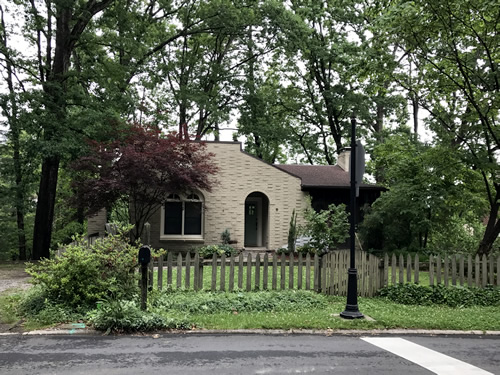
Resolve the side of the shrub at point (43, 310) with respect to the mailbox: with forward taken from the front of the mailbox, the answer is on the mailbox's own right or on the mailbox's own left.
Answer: on the mailbox's own right

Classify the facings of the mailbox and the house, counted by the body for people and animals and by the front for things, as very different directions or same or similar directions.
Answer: same or similar directions

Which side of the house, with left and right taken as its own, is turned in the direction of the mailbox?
front

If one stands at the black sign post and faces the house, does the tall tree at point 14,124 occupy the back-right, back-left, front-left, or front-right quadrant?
front-left

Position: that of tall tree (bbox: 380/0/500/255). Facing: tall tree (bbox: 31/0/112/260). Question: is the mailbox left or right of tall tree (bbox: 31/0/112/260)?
left

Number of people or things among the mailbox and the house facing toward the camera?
2

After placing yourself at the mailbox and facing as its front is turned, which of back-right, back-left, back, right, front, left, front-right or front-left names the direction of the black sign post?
left

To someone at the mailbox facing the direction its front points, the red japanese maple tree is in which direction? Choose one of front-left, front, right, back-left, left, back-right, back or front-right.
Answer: back

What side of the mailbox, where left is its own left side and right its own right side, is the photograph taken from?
front

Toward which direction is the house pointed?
toward the camera

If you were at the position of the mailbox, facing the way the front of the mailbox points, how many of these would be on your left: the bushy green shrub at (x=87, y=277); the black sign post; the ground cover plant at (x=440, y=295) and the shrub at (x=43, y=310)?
2

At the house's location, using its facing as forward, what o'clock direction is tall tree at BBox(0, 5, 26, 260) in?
The tall tree is roughly at 3 o'clock from the house.

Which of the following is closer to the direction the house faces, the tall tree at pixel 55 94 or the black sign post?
the black sign post
